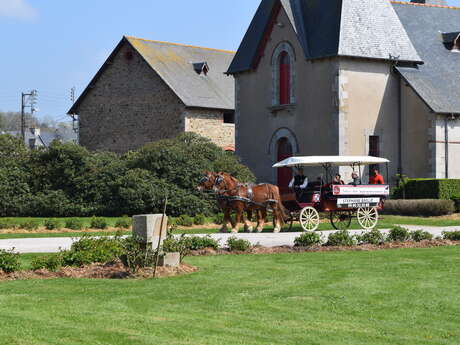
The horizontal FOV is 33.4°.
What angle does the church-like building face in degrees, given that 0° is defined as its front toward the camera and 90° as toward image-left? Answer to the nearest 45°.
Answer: approximately 45°

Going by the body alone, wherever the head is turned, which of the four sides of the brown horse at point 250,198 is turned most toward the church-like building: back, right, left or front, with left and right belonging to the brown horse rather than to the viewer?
right

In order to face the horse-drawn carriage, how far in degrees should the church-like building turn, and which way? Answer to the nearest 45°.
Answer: approximately 45° to its left

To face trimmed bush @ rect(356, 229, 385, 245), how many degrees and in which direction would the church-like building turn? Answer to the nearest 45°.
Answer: approximately 45° to its left

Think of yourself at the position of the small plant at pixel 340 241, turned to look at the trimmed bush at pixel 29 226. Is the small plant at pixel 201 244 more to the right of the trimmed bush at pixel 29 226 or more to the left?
left

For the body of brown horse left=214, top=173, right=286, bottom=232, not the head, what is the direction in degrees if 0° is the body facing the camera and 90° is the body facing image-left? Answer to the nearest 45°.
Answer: approximately 90°

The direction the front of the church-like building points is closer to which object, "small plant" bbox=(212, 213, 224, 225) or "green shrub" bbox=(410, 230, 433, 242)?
the small plant

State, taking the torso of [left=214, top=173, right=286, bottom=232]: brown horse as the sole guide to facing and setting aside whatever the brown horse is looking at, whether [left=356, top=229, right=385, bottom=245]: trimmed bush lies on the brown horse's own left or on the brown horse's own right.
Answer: on the brown horse's own left
